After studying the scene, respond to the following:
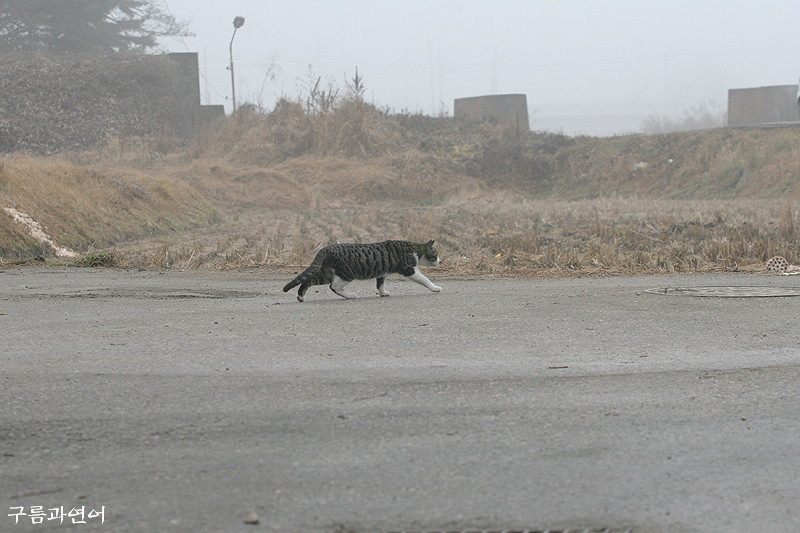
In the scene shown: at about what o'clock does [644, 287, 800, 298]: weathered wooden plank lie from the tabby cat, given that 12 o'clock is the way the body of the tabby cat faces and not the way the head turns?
The weathered wooden plank is roughly at 12 o'clock from the tabby cat.

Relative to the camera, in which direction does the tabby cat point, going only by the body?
to the viewer's right
